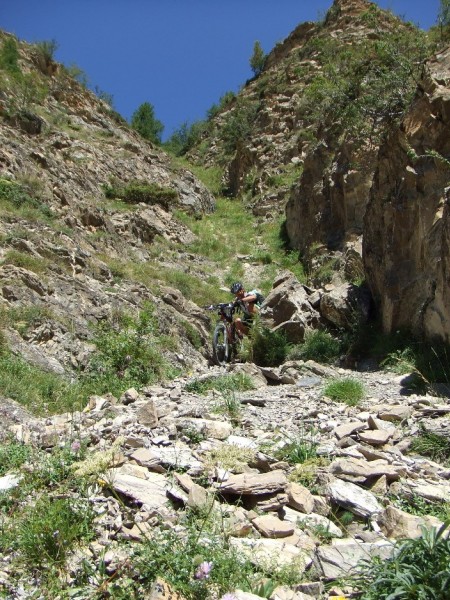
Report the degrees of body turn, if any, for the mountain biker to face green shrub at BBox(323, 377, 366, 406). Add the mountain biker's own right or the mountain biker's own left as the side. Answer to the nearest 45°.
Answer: approximately 45° to the mountain biker's own left

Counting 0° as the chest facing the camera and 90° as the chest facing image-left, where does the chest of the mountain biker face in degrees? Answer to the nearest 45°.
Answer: approximately 45°

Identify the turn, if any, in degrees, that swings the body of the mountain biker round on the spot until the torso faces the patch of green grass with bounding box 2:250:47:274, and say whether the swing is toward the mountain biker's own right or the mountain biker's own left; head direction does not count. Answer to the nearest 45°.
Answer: approximately 45° to the mountain biker's own right

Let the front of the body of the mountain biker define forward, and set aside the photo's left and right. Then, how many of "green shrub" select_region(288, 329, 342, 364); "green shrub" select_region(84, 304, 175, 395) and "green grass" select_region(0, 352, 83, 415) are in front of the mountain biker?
2

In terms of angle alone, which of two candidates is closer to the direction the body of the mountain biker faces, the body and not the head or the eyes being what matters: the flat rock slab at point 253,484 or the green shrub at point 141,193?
the flat rock slab

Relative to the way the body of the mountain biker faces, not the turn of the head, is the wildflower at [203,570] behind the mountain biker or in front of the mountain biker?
in front

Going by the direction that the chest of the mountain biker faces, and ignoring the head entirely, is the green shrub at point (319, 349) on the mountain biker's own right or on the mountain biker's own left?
on the mountain biker's own left

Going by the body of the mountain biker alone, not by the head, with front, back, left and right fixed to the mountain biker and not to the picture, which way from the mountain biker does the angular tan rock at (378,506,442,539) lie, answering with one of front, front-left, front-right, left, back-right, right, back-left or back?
front-left

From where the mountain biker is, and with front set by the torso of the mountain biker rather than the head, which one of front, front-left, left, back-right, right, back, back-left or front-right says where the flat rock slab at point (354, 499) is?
front-left

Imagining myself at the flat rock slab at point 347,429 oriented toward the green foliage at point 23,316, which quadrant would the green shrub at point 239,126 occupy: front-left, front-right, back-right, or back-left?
front-right

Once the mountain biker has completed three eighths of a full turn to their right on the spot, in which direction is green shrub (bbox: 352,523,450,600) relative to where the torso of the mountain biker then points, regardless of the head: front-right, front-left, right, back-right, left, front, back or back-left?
back
